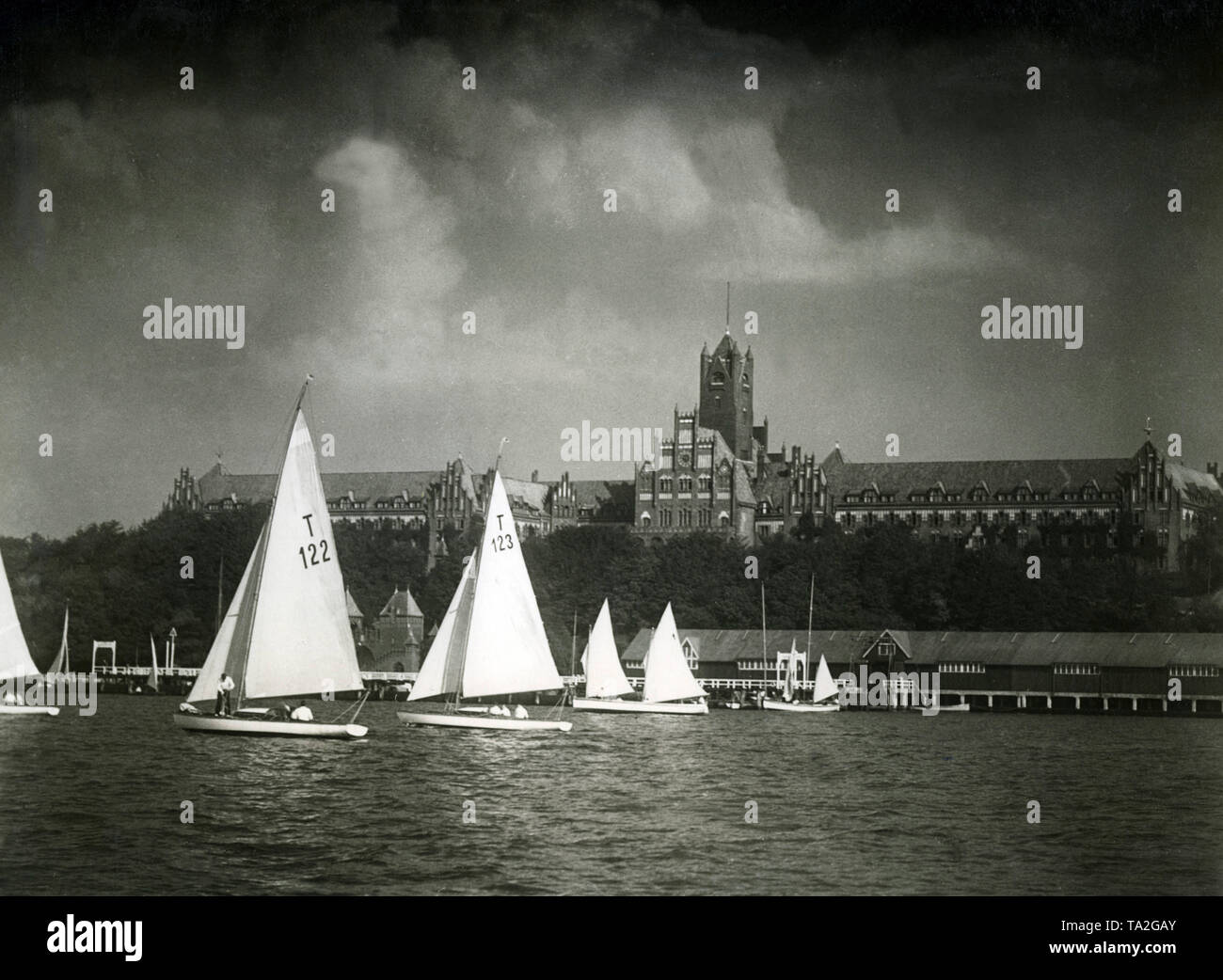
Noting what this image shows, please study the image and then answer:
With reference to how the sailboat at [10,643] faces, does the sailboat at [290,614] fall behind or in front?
behind

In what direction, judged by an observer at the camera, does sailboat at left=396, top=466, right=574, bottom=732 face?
facing to the left of the viewer

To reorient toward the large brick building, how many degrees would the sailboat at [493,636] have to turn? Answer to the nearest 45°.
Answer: approximately 135° to its right

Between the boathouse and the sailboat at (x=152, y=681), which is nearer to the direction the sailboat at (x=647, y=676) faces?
the sailboat

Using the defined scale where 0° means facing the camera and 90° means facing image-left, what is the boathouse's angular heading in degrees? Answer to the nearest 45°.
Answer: approximately 0°

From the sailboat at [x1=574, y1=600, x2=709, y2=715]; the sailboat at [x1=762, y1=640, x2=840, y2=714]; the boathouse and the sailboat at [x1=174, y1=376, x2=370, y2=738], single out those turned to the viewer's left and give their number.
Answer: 3

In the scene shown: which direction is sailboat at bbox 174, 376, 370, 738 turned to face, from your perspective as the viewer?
facing to the left of the viewer
